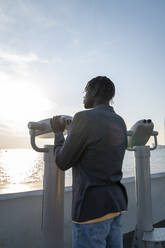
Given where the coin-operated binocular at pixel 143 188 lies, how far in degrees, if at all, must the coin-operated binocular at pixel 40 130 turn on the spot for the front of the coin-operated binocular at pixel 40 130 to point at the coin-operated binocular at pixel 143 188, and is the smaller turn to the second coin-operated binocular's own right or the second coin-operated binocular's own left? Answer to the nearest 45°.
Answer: approximately 90° to the second coin-operated binocular's own right

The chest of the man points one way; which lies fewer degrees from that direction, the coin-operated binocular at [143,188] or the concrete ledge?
the concrete ledge

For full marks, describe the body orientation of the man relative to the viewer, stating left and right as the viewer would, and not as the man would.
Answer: facing away from the viewer and to the left of the viewer

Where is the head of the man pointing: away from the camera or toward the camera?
away from the camera
